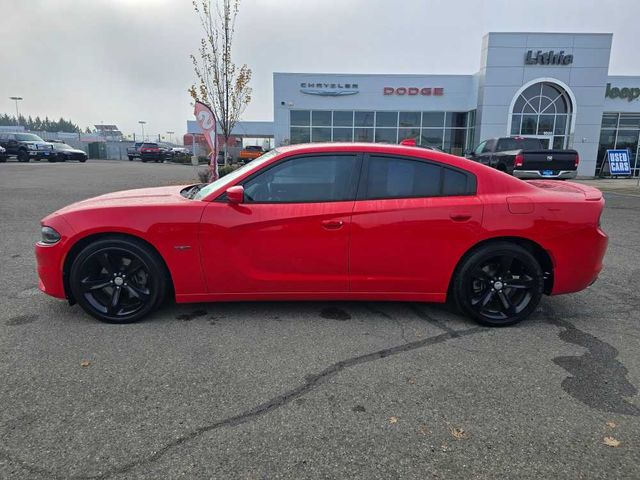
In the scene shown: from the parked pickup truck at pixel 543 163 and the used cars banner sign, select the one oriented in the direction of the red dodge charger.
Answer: the used cars banner sign

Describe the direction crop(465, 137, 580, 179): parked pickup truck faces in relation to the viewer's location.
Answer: facing away from the viewer and to the left of the viewer

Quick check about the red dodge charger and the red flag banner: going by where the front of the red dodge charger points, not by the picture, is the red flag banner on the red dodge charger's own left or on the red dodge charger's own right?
on the red dodge charger's own right

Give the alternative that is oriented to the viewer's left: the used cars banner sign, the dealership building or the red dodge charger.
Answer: the red dodge charger

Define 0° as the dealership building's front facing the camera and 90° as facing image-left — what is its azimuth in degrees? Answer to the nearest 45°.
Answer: approximately 0°

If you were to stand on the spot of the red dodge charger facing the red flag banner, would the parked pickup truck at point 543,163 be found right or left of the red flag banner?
right

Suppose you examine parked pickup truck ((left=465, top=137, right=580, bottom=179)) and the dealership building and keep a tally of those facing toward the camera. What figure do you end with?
1

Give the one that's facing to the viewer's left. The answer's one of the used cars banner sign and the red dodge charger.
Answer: the red dodge charger

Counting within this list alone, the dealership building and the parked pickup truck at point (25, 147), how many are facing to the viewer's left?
0

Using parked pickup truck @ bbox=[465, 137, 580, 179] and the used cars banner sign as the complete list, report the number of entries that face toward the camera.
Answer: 1

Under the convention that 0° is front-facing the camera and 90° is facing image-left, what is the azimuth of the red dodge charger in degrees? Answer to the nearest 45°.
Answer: approximately 90°

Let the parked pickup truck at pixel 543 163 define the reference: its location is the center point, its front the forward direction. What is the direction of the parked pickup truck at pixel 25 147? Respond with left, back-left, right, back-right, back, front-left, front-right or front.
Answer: front-left

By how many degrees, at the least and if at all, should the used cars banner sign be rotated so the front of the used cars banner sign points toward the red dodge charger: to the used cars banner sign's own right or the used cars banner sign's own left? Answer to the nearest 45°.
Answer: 0° — it already faces it

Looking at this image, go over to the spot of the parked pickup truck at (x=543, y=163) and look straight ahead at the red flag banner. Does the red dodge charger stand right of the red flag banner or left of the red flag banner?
left

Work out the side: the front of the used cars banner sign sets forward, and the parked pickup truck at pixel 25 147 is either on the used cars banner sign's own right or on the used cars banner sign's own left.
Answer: on the used cars banner sign's own right
